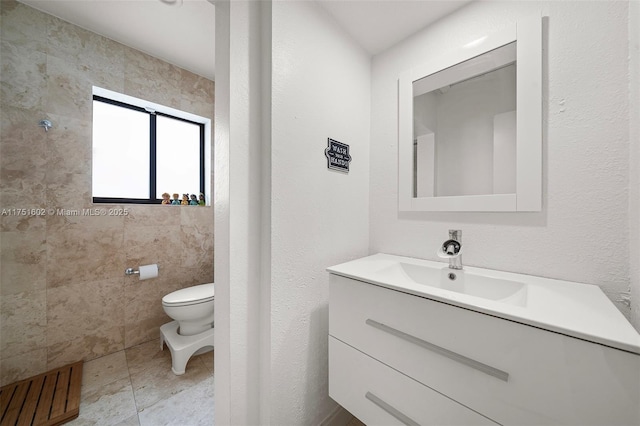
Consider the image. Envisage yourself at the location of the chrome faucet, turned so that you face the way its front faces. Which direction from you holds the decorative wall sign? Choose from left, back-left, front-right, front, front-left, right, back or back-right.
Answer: front-right

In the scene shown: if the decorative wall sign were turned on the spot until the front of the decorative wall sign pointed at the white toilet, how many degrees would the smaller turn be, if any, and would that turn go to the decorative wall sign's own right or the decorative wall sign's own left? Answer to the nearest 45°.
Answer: approximately 135° to the decorative wall sign's own right

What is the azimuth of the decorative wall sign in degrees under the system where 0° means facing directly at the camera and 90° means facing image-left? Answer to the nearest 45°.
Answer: approximately 315°

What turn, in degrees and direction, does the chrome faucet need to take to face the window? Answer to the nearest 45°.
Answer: approximately 45° to its right

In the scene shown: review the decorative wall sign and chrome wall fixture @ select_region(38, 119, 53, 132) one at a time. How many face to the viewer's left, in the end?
0

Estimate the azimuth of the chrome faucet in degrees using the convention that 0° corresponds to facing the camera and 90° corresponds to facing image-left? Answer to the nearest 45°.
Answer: approximately 45°

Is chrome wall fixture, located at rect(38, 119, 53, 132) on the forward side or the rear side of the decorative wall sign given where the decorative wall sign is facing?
on the rear side

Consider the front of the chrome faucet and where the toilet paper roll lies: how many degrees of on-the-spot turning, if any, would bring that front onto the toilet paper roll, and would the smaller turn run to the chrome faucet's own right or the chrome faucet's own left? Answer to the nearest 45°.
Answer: approximately 45° to the chrome faucet's own right
